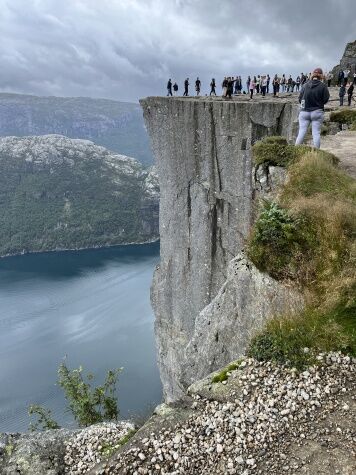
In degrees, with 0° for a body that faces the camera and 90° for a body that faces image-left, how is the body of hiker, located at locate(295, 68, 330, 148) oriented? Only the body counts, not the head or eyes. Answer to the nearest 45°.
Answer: approximately 180°

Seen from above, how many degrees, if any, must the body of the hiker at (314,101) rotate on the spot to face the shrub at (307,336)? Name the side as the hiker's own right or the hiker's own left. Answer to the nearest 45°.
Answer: approximately 180°

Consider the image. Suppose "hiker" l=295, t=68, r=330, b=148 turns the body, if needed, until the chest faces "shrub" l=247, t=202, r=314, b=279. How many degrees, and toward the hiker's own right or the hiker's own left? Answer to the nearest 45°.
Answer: approximately 180°

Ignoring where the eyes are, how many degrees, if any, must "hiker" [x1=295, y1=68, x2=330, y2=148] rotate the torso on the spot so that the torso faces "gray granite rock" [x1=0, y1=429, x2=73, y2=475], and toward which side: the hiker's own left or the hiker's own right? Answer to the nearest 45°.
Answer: approximately 135° to the hiker's own left

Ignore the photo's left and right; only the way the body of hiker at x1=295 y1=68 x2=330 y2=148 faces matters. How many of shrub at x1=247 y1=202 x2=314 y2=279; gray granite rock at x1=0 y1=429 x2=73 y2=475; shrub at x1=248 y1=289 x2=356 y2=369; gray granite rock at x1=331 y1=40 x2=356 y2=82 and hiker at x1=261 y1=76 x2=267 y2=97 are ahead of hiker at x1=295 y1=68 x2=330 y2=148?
2

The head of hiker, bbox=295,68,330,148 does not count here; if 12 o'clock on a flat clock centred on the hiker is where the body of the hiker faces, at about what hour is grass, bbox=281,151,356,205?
The grass is roughly at 6 o'clock from the hiker.
